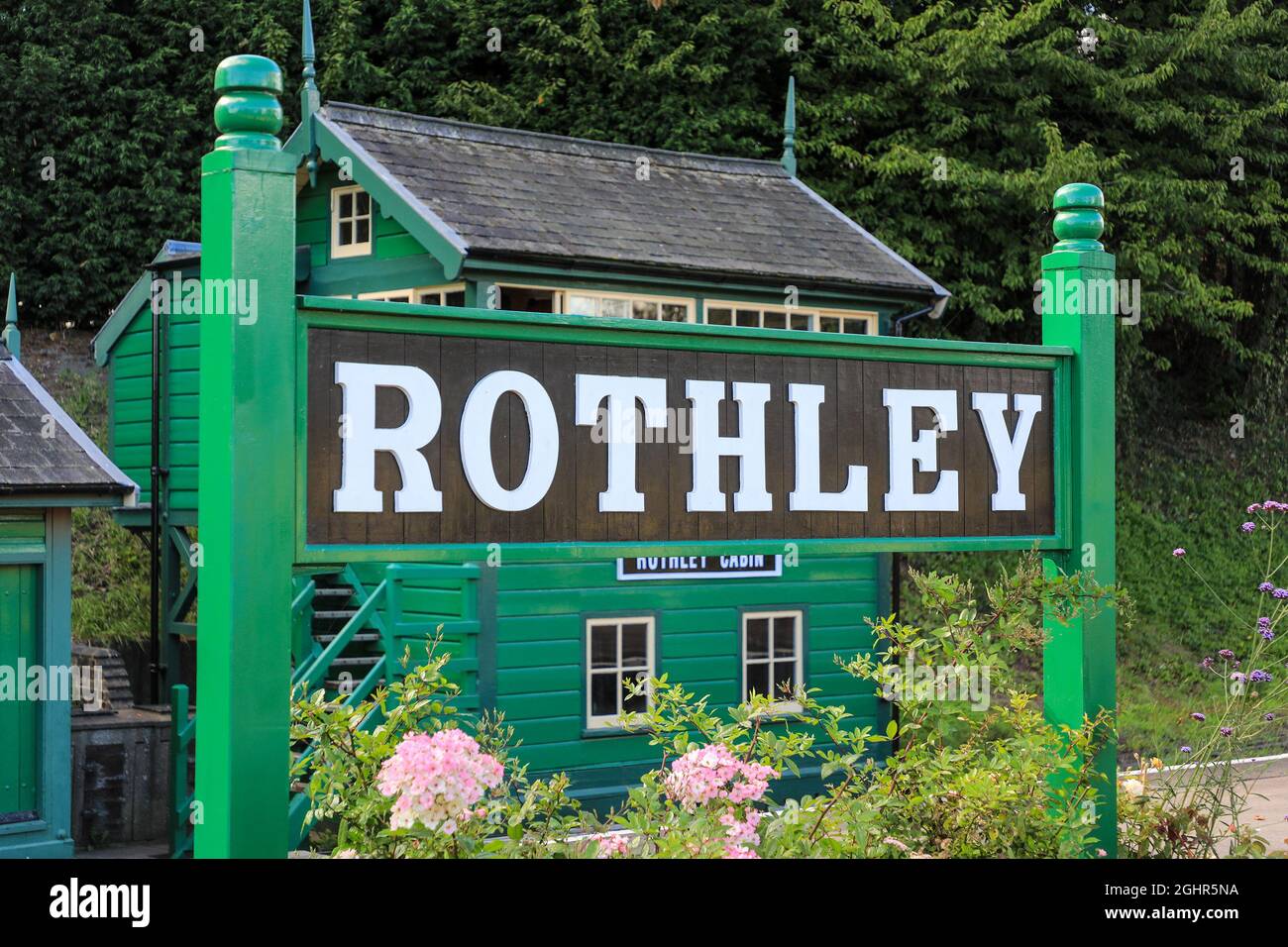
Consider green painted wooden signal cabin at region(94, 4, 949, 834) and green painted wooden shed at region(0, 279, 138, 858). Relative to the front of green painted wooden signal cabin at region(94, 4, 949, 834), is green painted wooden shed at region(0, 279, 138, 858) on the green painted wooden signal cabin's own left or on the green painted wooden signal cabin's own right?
on the green painted wooden signal cabin's own right

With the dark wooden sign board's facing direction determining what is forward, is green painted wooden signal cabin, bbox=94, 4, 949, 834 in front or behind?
behind

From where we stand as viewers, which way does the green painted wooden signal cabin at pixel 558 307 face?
facing the viewer and to the right of the viewer

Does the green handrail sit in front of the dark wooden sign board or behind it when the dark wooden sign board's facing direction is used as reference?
behind

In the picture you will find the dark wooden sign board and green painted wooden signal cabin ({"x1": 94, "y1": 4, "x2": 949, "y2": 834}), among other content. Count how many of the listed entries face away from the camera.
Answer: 0

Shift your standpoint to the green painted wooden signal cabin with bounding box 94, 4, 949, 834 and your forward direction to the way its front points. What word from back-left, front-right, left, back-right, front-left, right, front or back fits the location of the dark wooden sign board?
front-right
